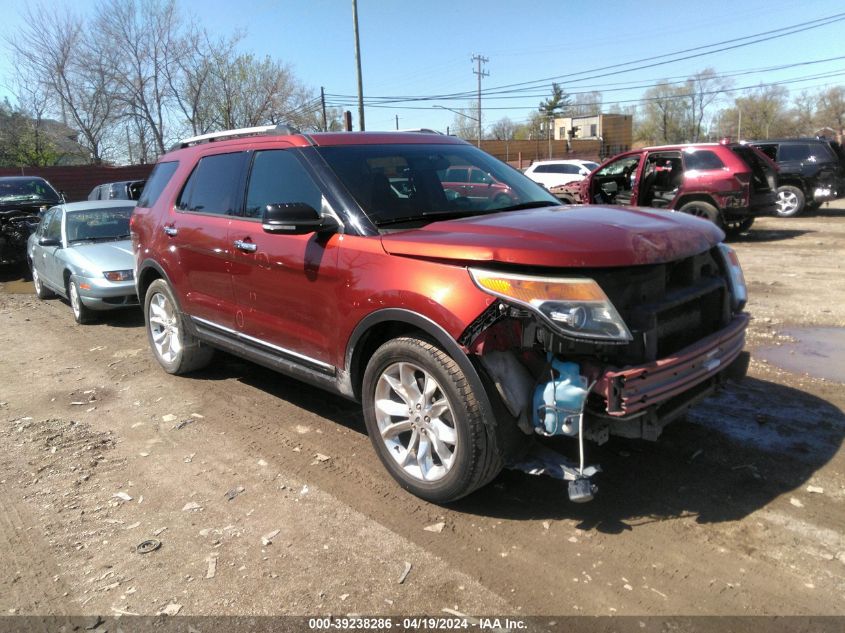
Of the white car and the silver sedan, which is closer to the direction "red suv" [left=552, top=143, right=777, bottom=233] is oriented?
the white car

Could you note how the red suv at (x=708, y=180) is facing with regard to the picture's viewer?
facing away from the viewer and to the left of the viewer

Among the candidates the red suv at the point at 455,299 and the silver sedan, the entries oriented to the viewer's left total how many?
0

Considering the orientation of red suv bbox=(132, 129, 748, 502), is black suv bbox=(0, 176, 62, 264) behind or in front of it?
behind

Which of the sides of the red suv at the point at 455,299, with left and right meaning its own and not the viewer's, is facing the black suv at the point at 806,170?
left

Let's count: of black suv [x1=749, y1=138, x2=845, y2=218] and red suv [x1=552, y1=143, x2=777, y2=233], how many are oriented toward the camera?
0

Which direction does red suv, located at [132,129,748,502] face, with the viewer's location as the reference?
facing the viewer and to the right of the viewer

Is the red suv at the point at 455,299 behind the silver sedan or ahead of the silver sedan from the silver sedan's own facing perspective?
ahead
